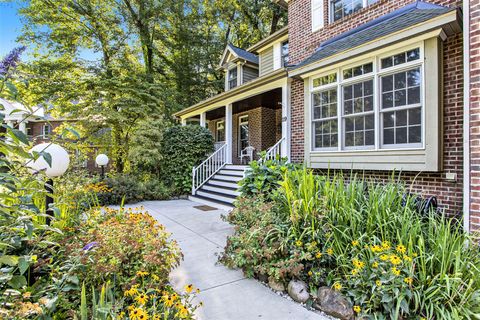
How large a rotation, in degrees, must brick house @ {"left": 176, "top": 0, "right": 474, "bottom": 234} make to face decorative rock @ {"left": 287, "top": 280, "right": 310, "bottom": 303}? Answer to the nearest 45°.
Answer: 0° — it already faces it

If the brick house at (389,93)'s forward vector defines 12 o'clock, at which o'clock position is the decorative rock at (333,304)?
The decorative rock is roughly at 11 o'clock from the brick house.

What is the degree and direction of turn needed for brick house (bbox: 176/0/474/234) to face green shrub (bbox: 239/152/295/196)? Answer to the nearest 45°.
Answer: approximately 45° to its right

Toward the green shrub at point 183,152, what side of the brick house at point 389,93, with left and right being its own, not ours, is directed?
right

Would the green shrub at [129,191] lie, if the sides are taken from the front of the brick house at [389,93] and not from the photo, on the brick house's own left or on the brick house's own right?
on the brick house's own right

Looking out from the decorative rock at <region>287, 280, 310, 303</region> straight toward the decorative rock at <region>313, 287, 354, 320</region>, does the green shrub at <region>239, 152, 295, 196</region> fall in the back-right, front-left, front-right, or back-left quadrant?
back-left

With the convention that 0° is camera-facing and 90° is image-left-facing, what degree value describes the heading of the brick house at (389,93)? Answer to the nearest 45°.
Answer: approximately 45°
